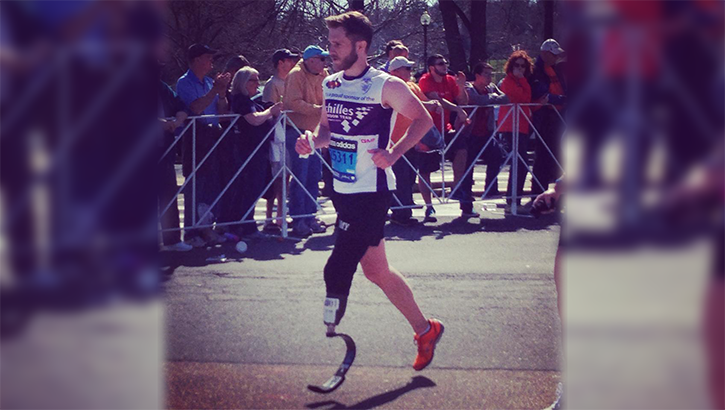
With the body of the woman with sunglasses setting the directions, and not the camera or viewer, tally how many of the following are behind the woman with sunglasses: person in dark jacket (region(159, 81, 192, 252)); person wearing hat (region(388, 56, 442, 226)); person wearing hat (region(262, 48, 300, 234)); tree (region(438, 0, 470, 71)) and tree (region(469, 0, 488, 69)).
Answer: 2

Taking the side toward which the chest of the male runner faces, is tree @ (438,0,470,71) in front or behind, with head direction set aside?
behind

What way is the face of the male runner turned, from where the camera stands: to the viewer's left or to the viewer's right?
to the viewer's left

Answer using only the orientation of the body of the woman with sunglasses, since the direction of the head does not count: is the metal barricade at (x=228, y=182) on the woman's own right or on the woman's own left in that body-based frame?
on the woman's own right

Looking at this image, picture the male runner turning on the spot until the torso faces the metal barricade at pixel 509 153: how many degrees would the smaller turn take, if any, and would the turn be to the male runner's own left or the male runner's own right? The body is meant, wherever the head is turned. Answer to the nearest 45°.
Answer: approximately 135° to the male runner's own right

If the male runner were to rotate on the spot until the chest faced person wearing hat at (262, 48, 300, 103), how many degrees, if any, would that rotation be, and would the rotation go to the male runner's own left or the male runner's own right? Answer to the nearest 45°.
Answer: approximately 135° to the male runner's own right

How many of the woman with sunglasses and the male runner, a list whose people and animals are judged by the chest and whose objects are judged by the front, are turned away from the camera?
0

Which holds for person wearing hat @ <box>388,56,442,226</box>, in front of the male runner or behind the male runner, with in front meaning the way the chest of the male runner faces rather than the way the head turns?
behind

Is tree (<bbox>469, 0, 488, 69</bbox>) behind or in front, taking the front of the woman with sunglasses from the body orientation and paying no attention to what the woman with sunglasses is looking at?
behind

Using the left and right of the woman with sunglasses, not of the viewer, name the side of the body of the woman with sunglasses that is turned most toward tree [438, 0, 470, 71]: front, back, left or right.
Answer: back

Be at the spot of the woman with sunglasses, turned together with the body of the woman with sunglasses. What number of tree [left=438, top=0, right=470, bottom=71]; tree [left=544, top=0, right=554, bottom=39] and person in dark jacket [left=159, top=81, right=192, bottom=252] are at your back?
2
